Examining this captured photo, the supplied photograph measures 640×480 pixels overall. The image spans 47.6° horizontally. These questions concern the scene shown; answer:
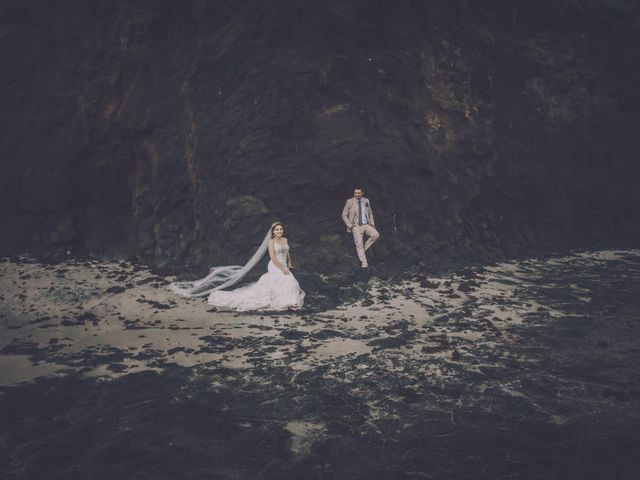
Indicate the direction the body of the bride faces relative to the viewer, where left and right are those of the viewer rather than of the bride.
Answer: facing the viewer and to the right of the viewer

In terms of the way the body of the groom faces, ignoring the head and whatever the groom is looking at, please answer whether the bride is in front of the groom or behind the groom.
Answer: in front

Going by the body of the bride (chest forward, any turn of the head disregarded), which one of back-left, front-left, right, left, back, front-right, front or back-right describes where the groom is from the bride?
left

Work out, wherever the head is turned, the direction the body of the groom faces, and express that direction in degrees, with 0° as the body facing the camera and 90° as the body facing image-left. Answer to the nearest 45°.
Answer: approximately 0°

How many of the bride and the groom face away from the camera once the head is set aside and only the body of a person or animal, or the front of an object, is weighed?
0
